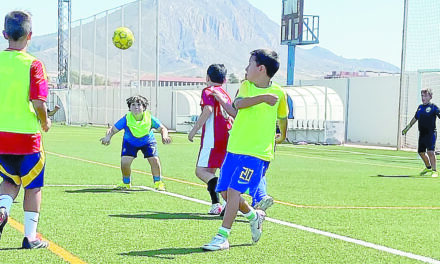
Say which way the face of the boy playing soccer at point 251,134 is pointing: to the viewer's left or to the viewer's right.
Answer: to the viewer's left

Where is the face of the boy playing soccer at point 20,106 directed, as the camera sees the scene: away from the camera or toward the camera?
away from the camera

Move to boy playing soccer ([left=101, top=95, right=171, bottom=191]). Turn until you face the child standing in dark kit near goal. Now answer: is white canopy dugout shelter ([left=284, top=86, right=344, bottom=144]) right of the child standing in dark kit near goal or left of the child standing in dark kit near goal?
left

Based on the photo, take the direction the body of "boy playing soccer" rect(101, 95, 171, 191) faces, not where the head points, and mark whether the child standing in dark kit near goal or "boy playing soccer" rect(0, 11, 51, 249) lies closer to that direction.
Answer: the boy playing soccer

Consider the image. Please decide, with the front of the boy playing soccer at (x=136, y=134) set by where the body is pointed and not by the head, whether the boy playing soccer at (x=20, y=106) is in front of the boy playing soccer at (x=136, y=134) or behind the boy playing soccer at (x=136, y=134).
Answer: in front

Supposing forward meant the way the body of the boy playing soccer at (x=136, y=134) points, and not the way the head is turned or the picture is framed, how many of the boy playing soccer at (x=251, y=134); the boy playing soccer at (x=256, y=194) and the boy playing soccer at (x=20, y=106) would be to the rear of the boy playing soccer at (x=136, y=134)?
0

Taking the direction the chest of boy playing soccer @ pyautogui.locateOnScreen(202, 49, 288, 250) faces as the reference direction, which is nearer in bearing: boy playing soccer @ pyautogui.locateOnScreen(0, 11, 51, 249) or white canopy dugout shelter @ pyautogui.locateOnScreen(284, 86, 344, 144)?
the boy playing soccer

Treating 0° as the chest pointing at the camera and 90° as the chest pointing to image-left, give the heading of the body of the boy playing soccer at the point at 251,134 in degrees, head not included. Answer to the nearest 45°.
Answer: approximately 45°

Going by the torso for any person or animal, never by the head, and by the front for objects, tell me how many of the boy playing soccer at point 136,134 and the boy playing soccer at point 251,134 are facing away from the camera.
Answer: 0

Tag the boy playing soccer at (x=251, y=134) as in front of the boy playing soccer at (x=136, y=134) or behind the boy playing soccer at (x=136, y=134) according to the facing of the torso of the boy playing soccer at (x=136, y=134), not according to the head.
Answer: in front

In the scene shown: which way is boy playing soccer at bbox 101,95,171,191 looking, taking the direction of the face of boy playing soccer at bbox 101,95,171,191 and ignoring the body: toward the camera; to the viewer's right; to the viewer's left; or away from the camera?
toward the camera

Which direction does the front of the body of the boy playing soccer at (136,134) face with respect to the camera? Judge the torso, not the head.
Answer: toward the camera

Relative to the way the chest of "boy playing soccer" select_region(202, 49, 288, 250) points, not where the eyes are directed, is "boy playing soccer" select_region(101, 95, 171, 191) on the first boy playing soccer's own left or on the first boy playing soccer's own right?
on the first boy playing soccer's own right
